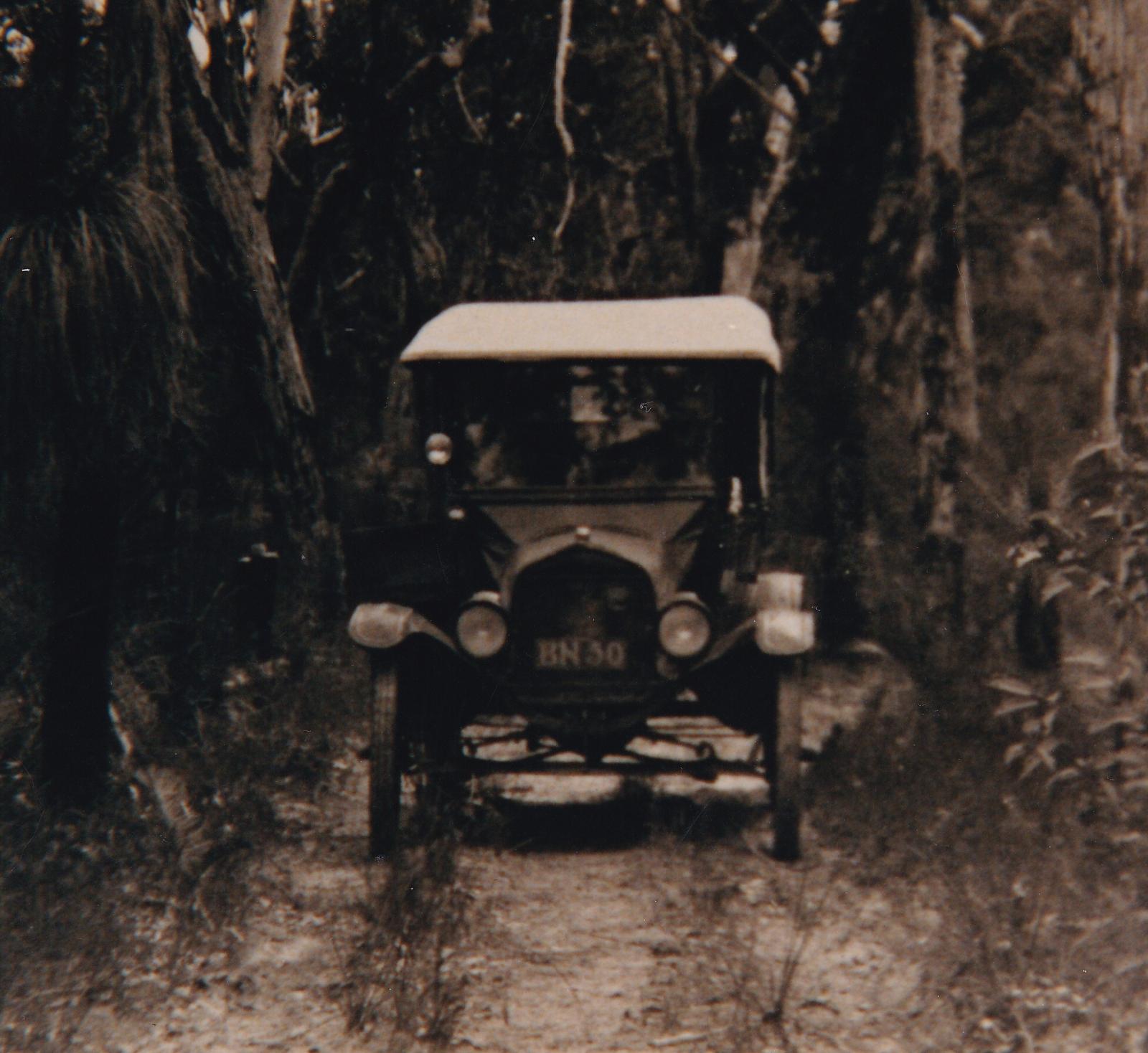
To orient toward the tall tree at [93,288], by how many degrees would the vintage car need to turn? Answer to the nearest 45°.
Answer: approximately 45° to its right

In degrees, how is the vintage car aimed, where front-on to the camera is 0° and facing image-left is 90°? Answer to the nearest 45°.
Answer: approximately 0°
